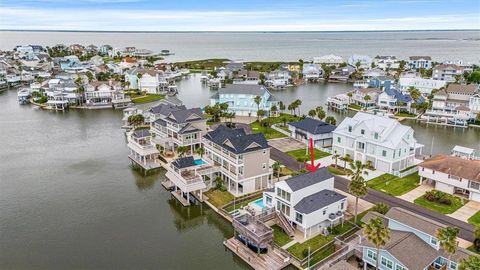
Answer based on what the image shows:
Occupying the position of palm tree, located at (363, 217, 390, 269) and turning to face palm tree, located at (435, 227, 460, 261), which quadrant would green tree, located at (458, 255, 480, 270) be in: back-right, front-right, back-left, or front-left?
front-right

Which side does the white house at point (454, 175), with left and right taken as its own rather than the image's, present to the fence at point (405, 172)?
right

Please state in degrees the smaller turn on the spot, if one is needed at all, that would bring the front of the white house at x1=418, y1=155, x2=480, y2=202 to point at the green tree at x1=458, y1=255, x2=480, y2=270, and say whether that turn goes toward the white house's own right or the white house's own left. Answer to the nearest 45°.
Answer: approximately 45° to the white house's own left

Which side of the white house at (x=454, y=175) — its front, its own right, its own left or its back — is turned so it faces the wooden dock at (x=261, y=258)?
front

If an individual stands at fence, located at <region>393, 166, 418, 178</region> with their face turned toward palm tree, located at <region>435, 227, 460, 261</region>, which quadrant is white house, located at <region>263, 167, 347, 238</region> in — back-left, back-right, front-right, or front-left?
front-right

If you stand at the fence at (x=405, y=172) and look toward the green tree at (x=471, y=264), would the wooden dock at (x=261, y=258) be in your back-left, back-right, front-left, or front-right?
front-right

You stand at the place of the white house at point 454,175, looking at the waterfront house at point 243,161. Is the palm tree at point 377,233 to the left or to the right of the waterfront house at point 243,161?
left

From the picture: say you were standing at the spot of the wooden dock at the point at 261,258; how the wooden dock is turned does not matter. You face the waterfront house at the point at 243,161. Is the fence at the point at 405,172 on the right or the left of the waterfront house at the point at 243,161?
right

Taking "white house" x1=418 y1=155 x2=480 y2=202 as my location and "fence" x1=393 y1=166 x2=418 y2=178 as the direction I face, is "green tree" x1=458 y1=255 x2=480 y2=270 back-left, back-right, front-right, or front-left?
back-left

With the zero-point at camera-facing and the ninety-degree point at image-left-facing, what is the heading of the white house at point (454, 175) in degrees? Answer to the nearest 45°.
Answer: approximately 45°

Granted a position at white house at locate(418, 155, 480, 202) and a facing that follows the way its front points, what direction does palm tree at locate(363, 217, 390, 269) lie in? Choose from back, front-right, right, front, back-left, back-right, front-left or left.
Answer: front-left

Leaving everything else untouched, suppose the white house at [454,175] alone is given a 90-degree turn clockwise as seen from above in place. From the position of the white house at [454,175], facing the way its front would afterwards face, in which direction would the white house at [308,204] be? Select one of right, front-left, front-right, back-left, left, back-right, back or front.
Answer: left

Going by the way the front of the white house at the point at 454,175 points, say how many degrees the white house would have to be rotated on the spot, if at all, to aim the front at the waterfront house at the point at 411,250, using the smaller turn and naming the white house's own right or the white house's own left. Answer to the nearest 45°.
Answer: approximately 45° to the white house's own left

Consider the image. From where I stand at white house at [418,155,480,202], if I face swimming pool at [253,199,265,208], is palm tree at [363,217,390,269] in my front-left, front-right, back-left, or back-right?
front-left

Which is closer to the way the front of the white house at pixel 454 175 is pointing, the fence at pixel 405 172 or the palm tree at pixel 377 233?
the palm tree

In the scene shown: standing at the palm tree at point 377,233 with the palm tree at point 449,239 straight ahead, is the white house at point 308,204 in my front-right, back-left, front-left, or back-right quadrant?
back-left

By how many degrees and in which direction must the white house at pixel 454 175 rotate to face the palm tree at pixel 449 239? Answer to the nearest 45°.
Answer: approximately 45° to its left
